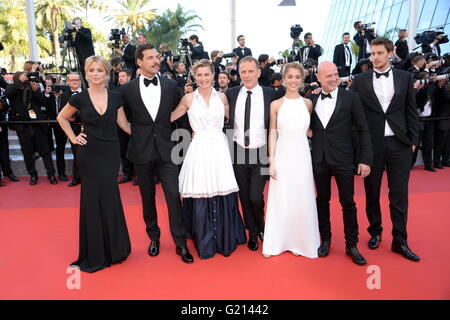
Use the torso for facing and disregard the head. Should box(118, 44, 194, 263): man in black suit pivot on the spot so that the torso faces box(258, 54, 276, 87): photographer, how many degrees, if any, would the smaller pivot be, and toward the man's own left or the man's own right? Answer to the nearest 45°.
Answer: approximately 135° to the man's own left

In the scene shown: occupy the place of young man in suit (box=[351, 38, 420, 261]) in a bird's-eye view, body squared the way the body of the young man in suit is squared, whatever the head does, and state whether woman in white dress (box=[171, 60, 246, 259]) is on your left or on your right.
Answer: on your right

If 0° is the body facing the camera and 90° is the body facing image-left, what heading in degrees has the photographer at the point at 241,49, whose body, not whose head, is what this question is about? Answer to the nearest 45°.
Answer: approximately 0°

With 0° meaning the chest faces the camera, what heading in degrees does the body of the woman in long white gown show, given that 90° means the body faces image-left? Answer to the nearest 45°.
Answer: approximately 0°

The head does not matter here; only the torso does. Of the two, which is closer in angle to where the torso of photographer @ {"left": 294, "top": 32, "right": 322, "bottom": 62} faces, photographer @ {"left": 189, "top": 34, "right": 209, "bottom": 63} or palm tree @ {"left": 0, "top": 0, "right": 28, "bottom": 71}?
the photographer
